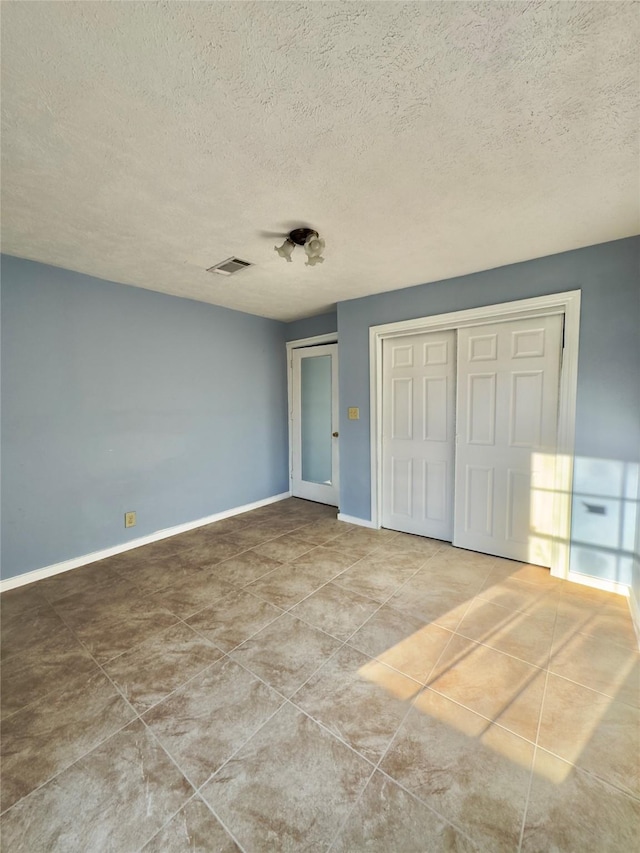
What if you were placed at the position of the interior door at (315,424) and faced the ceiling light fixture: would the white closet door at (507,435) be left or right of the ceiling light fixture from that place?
left

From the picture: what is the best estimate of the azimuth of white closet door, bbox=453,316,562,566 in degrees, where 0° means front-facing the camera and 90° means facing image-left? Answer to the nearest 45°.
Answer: approximately 45°

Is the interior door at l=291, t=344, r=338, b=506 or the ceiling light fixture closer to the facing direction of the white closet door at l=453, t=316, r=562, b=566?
the ceiling light fixture

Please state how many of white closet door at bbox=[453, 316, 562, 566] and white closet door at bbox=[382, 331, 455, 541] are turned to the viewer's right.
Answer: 0

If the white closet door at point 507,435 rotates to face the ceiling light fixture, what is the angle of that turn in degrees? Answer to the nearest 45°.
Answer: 0° — it already faces it

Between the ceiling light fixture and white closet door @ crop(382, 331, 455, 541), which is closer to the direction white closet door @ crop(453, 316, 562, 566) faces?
the ceiling light fixture

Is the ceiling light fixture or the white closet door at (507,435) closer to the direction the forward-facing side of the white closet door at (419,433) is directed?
the ceiling light fixture

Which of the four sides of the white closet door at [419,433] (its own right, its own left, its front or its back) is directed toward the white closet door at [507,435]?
left

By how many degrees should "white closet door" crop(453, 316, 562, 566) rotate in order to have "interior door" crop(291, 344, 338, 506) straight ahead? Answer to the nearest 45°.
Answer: approximately 45° to its right

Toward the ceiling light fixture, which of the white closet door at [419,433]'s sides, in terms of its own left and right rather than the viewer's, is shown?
front

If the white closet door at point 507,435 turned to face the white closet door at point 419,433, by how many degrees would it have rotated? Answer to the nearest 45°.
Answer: approximately 45° to its right

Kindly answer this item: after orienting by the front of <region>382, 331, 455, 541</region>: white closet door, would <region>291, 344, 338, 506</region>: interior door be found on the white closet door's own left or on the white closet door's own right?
on the white closet door's own right
